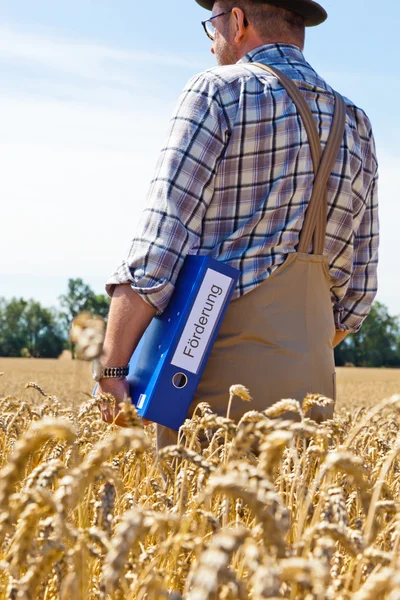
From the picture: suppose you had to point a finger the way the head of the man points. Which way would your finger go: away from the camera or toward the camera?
away from the camera

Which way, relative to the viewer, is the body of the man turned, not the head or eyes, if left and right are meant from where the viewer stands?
facing away from the viewer and to the left of the viewer
